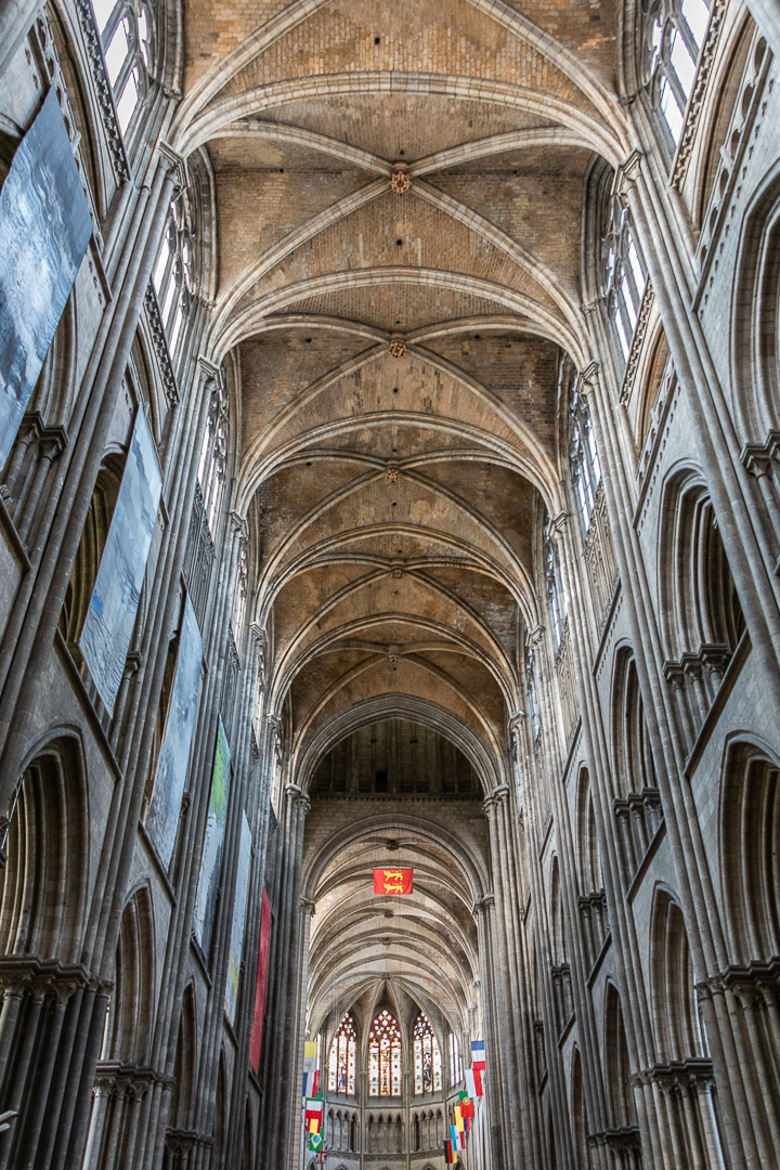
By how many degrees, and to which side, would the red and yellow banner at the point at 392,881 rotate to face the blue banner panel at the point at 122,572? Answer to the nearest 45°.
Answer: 0° — it already faces it

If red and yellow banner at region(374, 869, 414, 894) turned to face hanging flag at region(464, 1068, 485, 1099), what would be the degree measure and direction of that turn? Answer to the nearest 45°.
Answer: approximately 135° to its left

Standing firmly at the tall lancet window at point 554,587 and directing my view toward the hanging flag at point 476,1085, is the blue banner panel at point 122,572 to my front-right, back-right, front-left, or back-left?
back-left

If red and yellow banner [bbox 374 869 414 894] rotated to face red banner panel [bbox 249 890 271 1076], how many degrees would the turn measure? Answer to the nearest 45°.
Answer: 0° — it already faces it

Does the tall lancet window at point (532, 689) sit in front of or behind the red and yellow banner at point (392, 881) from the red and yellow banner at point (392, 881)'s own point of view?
in front

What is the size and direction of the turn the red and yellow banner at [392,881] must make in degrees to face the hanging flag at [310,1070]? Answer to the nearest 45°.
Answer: approximately 180°

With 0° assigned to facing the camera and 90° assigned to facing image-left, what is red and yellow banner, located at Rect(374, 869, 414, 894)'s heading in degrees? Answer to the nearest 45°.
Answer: approximately 0°

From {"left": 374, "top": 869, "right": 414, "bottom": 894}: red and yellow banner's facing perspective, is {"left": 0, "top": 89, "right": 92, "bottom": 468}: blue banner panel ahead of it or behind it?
ahead
